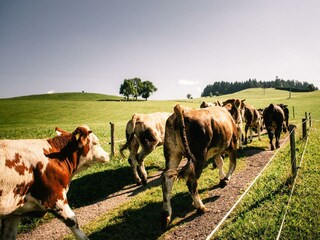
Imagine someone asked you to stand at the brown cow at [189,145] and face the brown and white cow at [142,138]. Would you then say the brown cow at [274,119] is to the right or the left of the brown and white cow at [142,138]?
right

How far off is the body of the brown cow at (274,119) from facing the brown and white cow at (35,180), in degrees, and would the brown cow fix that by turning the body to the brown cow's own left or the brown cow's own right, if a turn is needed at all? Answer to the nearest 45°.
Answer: approximately 180°

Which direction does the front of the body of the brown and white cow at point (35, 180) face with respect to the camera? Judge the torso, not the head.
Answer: to the viewer's right

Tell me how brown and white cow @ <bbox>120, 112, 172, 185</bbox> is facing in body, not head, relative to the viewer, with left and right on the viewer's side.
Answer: facing away from the viewer and to the right of the viewer

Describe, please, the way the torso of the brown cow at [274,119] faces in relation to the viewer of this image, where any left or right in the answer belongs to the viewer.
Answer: facing away from the viewer

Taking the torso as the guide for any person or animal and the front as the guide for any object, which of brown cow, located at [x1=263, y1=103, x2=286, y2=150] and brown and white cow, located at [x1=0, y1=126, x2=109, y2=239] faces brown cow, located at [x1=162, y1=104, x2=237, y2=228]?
the brown and white cow

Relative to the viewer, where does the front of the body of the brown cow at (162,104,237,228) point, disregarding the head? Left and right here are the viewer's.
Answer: facing away from the viewer and to the right of the viewer

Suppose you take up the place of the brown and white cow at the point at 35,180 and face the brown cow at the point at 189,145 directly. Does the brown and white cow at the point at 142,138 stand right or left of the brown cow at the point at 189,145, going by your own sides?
left

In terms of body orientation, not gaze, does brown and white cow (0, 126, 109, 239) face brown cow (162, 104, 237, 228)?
yes

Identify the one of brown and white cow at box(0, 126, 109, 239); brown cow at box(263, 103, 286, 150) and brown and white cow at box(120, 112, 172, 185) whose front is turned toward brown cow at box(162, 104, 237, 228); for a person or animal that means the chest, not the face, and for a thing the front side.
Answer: brown and white cow at box(0, 126, 109, 239)

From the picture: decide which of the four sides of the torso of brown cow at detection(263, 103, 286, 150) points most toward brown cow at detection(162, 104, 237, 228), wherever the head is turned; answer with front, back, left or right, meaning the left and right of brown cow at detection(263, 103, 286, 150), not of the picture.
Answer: back
